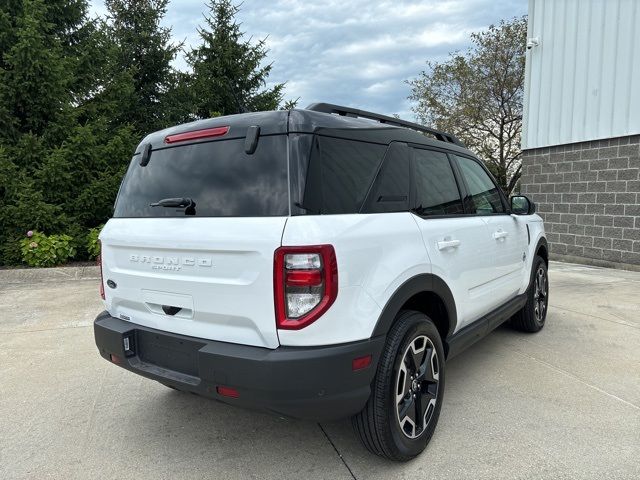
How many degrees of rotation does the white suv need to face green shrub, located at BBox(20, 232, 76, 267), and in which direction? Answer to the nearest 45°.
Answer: approximately 90° to its left

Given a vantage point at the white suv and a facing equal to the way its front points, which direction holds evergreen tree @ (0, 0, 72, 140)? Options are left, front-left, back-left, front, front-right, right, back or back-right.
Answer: left

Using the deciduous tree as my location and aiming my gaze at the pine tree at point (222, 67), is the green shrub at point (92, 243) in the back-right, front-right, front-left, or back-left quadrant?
front-left

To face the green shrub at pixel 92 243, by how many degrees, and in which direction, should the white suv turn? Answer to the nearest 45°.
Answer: approximately 90° to its left

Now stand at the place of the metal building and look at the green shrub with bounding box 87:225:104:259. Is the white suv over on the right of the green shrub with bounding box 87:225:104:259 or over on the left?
left

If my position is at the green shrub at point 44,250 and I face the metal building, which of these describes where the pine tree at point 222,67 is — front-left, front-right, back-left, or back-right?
front-left

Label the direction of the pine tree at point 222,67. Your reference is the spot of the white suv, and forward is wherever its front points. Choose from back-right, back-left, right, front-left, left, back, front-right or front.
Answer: front-left

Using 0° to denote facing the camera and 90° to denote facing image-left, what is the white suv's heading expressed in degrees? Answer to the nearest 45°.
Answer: approximately 225°

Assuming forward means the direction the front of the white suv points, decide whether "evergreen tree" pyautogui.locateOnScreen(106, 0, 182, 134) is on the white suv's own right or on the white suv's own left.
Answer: on the white suv's own left

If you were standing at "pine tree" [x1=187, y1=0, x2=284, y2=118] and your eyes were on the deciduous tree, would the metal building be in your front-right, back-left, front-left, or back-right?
front-right

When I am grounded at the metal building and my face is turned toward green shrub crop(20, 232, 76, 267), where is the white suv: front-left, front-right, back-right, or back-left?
front-left

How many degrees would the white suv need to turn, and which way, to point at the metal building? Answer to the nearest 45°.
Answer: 0° — it already faces it
